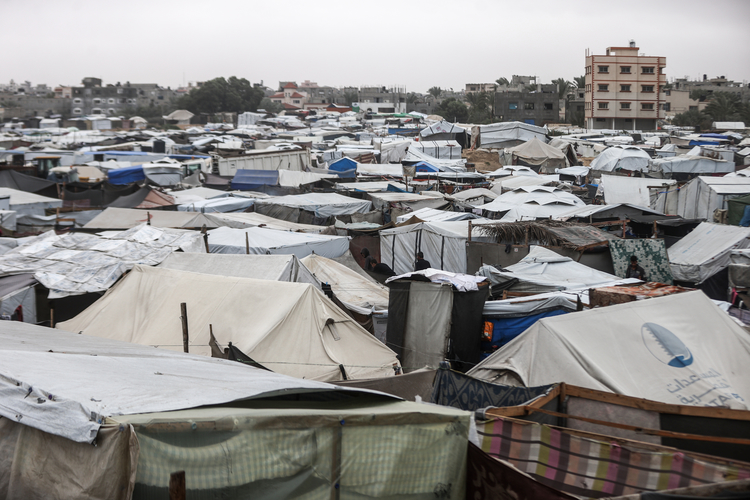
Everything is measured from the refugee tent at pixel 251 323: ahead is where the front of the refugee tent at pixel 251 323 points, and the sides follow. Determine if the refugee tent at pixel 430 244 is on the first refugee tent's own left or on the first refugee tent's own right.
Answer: on the first refugee tent's own left

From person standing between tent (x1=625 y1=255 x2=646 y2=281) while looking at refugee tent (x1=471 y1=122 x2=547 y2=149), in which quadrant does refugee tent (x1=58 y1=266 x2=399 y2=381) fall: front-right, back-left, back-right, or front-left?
back-left

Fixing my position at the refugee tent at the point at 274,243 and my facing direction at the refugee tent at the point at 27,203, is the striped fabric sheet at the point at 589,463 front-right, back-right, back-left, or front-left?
back-left

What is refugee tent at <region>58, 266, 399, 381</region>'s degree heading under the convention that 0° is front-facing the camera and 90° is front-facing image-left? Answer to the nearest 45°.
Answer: approximately 315°

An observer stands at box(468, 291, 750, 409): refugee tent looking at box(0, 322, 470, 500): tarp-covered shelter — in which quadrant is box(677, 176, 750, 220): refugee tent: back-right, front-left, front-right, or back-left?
back-right

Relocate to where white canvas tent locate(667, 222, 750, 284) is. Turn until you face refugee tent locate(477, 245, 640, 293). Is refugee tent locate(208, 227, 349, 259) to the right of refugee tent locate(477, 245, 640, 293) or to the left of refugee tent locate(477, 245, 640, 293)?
right

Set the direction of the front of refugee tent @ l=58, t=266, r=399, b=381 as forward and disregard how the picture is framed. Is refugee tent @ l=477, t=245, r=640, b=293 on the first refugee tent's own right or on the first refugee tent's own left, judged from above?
on the first refugee tent's own left
